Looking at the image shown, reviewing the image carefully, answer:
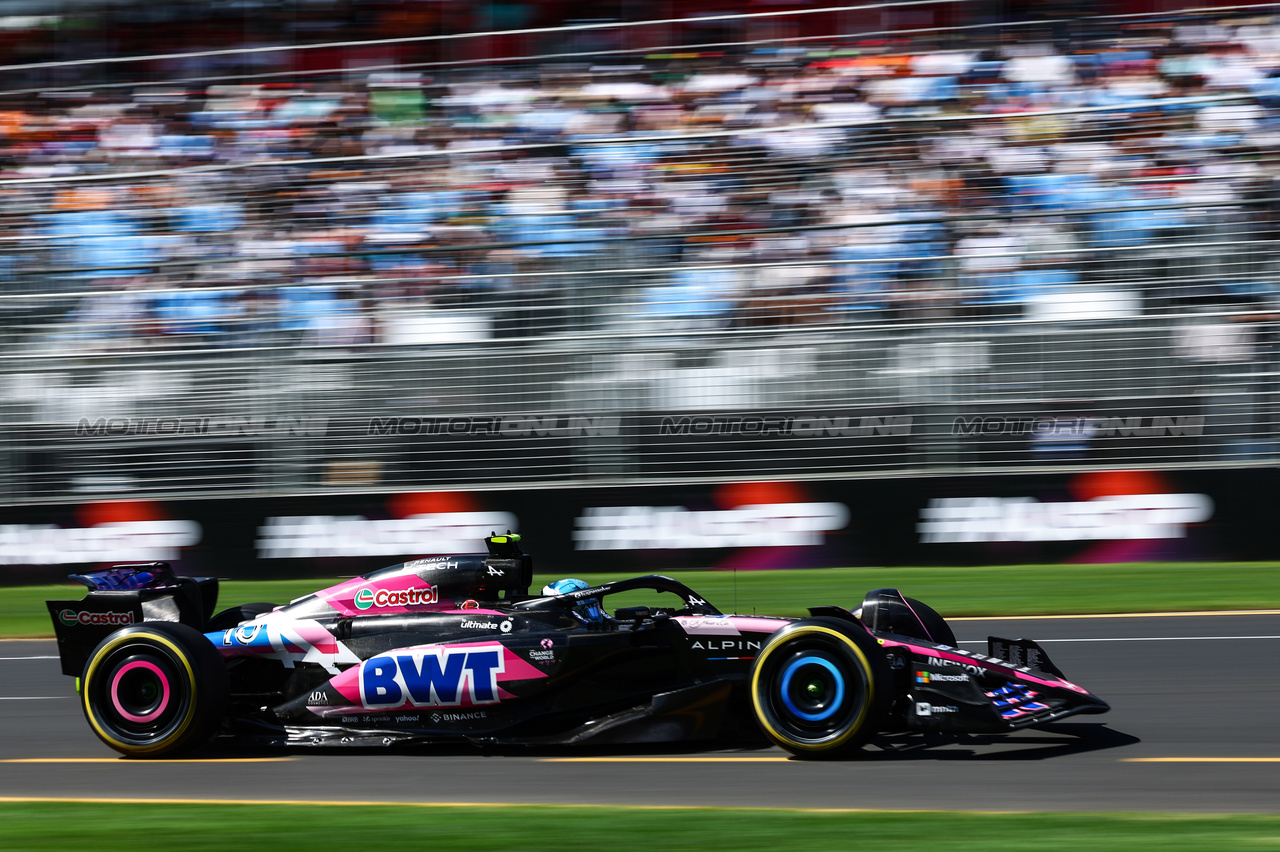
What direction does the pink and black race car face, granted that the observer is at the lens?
facing to the right of the viewer

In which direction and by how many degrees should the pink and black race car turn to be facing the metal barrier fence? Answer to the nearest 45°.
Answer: approximately 90° to its left

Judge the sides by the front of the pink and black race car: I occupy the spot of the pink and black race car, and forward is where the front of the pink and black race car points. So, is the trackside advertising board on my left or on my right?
on my left
